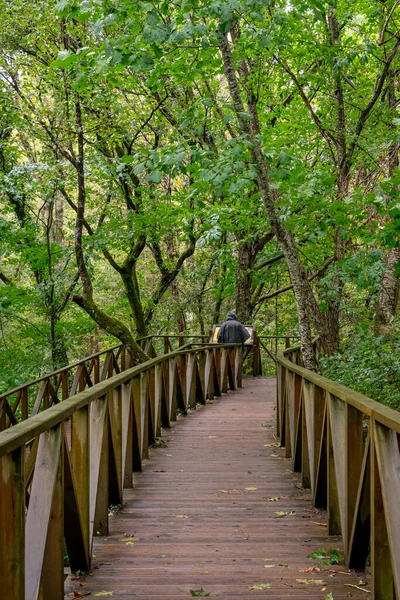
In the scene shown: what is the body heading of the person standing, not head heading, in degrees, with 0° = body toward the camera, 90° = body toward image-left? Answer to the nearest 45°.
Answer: approximately 180°

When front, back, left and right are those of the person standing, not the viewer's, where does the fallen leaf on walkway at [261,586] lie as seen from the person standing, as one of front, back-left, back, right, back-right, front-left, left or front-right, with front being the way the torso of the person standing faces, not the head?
back
